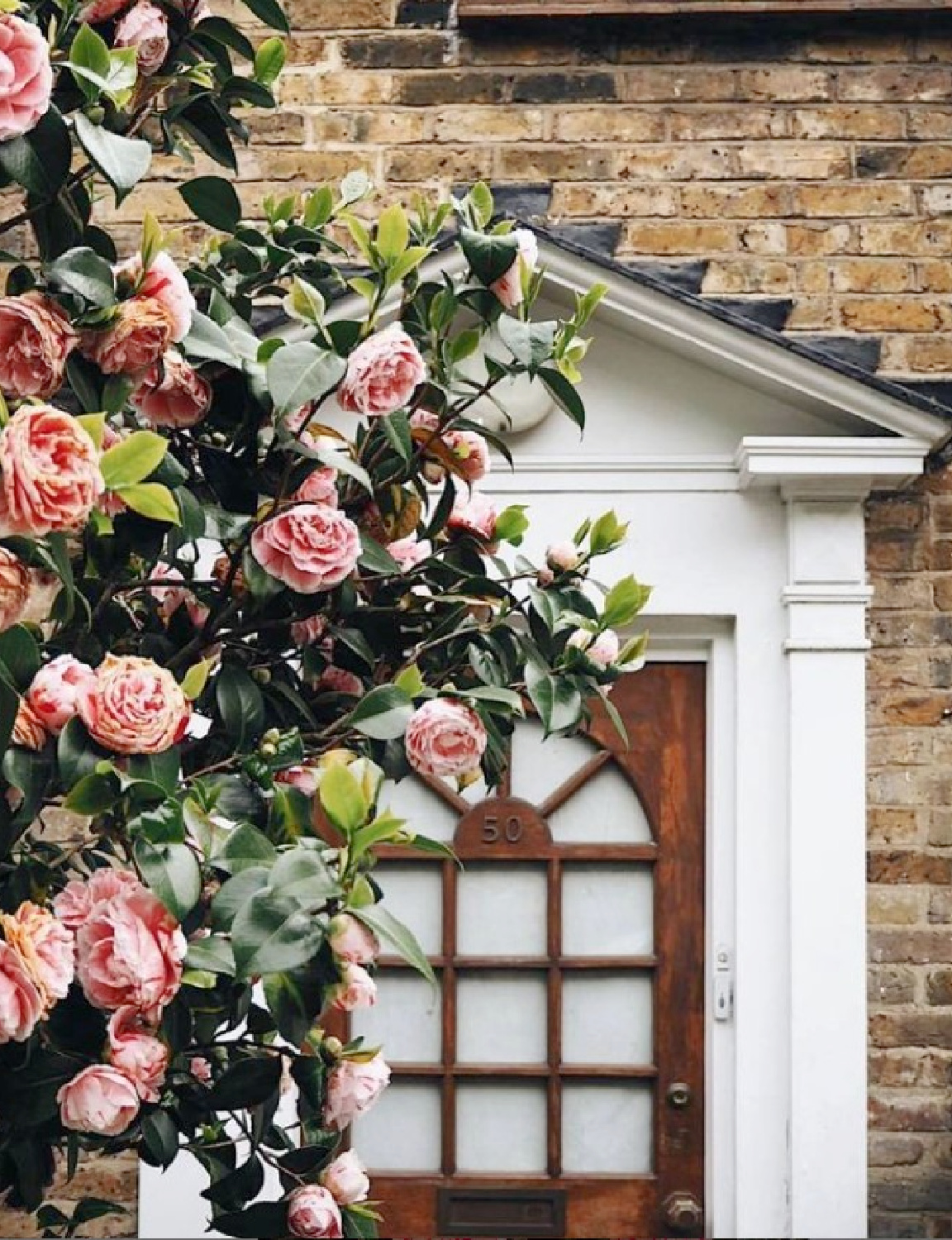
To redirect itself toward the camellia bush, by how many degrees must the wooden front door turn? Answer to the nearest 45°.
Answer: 0° — it already faces it

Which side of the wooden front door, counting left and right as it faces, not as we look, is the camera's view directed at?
front

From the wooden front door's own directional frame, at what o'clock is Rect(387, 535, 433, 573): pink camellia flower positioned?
The pink camellia flower is roughly at 12 o'clock from the wooden front door.
